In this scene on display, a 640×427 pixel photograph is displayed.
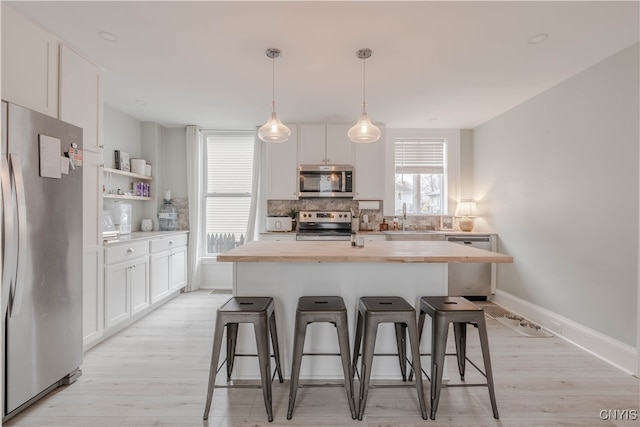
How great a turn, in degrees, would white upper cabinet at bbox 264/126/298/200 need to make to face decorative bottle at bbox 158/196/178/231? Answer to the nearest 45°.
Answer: approximately 90° to its right

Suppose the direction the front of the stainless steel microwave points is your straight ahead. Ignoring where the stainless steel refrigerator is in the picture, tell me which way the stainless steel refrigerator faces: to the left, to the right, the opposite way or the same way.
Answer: to the left

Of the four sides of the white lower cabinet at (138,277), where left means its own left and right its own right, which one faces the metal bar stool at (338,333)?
front

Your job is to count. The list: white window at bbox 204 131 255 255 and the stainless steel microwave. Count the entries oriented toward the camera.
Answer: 2

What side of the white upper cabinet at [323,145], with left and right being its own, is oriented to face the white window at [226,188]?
right

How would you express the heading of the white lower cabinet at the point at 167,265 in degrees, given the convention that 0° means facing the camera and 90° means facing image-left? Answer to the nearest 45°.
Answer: approximately 315°

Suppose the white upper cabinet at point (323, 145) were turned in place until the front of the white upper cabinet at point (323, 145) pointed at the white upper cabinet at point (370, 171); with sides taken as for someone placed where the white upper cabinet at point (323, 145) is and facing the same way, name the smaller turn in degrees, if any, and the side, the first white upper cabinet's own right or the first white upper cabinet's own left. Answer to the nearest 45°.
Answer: approximately 90° to the first white upper cabinet's own left

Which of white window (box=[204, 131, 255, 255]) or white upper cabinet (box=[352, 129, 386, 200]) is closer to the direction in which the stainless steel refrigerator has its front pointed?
the white upper cabinet

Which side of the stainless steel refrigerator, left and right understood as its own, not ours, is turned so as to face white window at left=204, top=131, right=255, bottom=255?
left

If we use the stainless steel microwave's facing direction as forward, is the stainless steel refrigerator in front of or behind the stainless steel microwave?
in front

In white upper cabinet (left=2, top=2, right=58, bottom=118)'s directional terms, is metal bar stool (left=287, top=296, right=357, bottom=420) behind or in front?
in front

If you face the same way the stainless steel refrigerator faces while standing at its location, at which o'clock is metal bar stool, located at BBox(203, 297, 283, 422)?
The metal bar stool is roughly at 12 o'clock from the stainless steel refrigerator.

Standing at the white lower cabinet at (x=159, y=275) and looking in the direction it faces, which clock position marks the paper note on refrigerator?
The paper note on refrigerator is roughly at 2 o'clock from the white lower cabinet.
